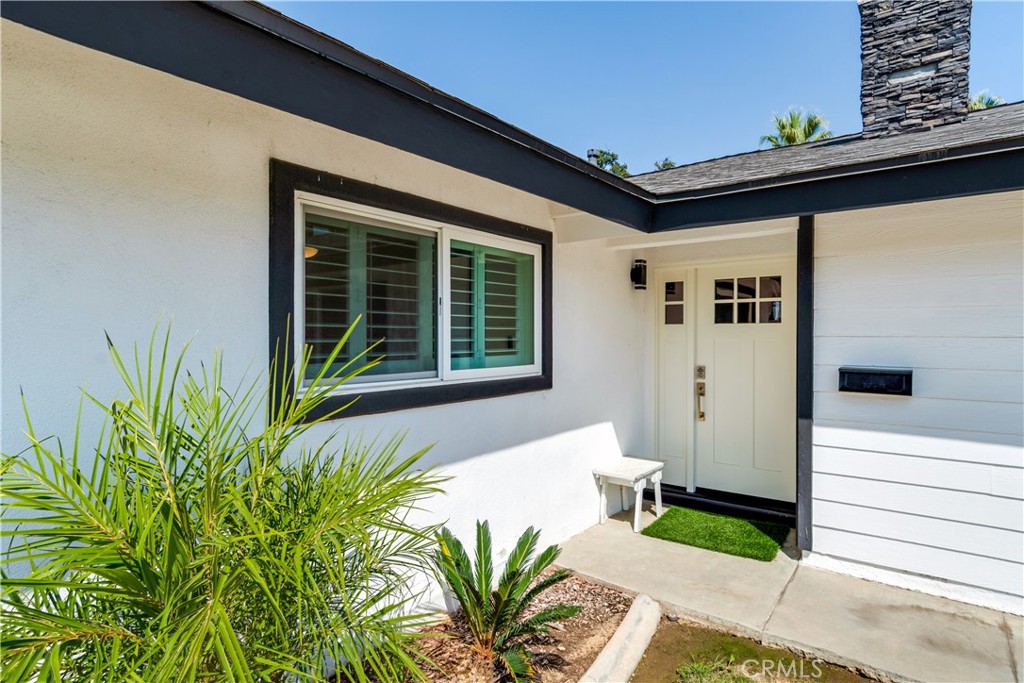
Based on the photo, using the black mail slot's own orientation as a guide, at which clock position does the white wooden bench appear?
The white wooden bench is roughly at 3 o'clock from the black mail slot.

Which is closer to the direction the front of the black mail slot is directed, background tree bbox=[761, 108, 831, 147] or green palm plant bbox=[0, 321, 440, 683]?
the green palm plant

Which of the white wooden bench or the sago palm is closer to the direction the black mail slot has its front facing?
the sago palm

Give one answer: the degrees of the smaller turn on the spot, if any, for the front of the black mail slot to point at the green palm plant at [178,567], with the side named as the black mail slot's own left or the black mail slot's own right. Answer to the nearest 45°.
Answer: approximately 45° to the black mail slot's own right

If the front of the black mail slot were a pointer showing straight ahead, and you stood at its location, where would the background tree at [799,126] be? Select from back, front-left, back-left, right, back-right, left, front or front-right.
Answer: back

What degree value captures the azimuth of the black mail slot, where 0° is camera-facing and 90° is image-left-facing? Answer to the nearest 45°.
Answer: approximately 0°
